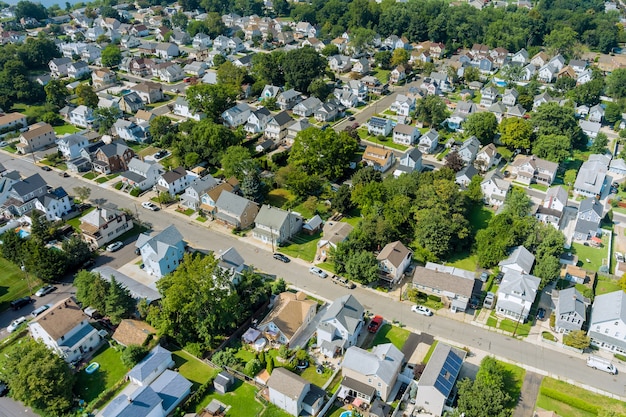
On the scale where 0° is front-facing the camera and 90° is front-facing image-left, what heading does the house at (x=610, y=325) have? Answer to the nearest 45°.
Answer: approximately 45°

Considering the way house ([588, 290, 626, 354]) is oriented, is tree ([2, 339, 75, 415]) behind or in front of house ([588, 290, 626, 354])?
in front

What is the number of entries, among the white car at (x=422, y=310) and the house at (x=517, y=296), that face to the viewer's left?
1

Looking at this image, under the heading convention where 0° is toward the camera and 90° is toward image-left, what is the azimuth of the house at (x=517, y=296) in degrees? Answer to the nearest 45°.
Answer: approximately 0°

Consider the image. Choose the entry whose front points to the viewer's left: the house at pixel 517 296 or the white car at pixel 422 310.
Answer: the white car

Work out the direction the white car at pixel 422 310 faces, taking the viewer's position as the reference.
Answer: facing to the left of the viewer

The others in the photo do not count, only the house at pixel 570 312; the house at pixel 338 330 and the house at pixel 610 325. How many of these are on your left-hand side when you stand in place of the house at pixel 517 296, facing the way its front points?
2

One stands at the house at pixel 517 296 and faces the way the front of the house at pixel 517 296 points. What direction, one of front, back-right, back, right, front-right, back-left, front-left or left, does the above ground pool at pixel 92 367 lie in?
front-right

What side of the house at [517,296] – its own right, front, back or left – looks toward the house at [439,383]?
front
